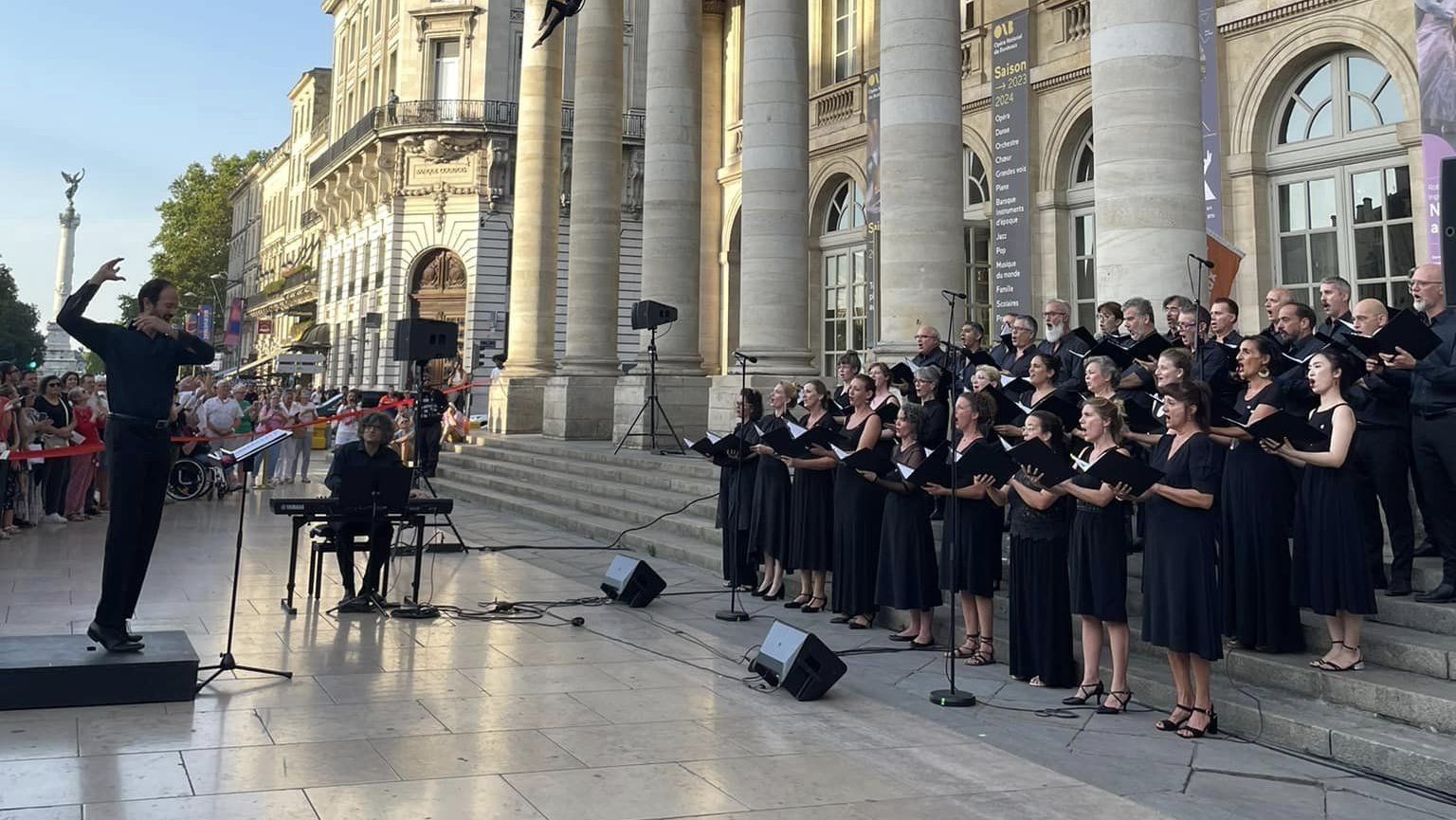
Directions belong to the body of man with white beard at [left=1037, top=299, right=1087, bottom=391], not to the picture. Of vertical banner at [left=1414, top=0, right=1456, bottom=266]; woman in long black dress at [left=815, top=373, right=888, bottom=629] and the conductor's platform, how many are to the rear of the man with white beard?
1

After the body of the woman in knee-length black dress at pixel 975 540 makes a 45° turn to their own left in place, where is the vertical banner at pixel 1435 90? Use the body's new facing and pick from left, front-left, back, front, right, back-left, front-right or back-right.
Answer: back-left

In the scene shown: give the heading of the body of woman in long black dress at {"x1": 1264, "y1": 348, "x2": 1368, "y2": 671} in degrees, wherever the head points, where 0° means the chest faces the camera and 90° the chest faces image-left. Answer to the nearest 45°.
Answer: approximately 90°

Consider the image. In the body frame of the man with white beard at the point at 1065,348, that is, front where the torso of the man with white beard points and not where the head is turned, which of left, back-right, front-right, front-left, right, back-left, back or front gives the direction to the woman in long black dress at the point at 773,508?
front-right

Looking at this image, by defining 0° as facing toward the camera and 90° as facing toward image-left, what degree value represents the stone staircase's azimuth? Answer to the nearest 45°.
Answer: approximately 45°

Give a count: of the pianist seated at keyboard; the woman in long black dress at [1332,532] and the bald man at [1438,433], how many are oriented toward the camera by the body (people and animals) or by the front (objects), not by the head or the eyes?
1
